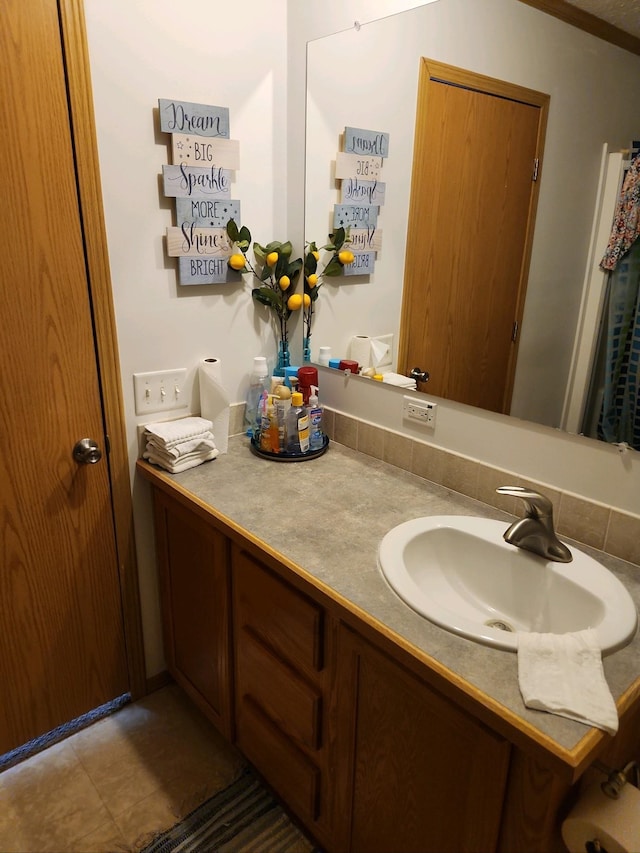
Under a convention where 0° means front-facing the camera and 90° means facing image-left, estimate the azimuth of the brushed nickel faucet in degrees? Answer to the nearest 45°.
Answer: approximately 45°

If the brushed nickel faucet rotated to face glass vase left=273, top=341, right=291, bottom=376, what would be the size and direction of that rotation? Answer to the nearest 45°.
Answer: approximately 90° to its right

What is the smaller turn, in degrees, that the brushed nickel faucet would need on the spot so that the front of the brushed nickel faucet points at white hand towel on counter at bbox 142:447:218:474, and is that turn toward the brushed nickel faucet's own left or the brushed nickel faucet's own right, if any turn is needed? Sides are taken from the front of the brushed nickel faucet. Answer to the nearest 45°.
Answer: approximately 45° to the brushed nickel faucet's own right

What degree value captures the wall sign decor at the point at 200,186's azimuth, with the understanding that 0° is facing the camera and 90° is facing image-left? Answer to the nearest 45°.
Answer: approximately 315°

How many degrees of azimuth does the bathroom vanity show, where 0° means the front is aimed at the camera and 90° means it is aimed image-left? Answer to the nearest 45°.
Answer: approximately 45°
